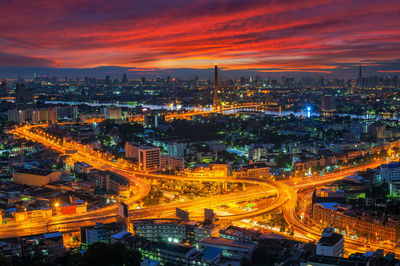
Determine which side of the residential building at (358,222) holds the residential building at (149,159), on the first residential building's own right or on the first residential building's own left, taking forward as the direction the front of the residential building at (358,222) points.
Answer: on the first residential building's own right

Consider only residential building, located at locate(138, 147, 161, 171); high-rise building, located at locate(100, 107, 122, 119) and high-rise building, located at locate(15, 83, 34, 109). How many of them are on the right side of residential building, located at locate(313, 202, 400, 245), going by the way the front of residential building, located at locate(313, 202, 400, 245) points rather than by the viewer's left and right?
3

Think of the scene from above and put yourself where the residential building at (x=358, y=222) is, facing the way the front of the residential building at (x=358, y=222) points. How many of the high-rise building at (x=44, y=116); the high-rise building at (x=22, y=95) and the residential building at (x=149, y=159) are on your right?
3

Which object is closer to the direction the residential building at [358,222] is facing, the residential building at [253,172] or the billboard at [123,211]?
the billboard

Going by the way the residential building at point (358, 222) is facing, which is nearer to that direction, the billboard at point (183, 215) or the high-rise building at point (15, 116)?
the billboard

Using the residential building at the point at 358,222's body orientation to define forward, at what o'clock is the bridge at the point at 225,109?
The bridge is roughly at 4 o'clock from the residential building.

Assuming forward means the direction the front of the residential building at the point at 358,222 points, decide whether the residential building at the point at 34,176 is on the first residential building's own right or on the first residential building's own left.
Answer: on the first residential building's own right

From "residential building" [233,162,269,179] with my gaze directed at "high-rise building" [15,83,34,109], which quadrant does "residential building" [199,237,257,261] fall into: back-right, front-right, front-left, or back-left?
back-left

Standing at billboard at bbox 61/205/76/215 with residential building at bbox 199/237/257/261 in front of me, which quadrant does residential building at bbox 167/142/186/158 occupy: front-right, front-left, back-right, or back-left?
back-left

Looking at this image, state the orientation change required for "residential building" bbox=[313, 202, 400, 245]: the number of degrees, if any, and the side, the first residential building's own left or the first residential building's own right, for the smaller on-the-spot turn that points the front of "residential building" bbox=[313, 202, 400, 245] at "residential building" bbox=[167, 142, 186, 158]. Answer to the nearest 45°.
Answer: approximately 90° to the first residential building's own right
